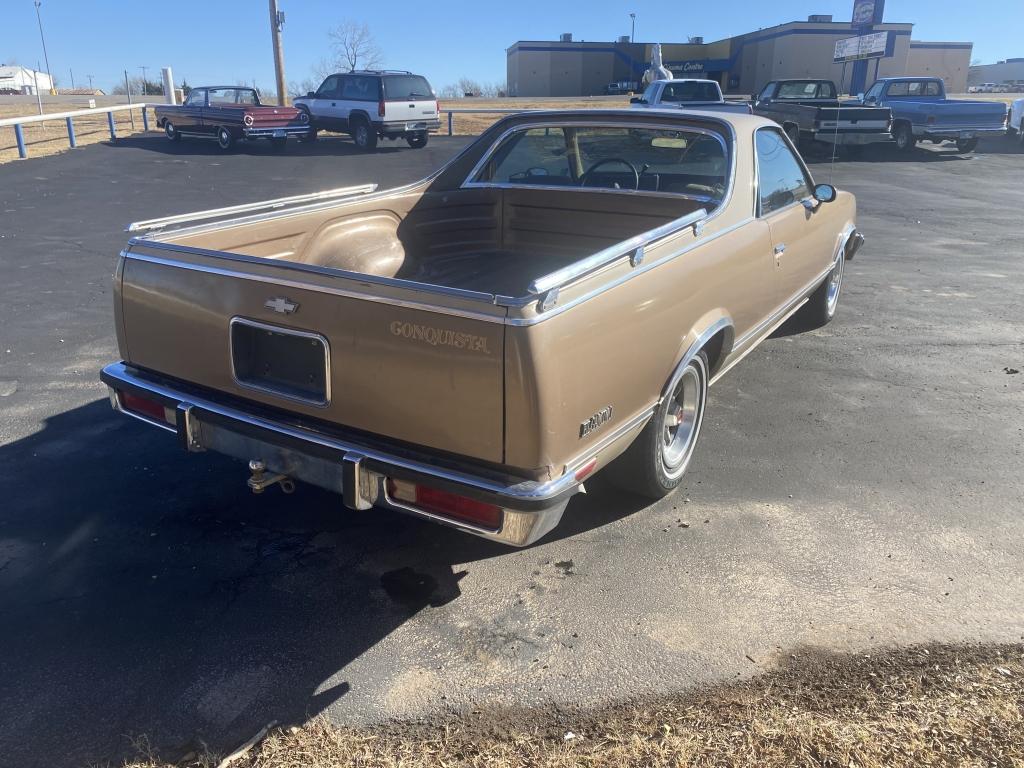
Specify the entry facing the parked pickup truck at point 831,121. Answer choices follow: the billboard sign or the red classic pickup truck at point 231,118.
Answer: the billboard sign

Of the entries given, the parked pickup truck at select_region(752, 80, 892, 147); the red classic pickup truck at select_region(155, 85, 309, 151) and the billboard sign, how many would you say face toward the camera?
1

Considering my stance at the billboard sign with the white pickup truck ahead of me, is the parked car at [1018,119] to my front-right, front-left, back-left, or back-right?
front-left

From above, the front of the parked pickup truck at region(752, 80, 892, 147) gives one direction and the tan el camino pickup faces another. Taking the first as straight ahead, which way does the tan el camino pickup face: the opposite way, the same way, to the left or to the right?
to the right

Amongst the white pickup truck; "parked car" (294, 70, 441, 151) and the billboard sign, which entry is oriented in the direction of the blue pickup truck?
the billboard sign

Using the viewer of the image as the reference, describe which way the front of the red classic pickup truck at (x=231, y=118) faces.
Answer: facing away from the viewer and to the left of the viewer

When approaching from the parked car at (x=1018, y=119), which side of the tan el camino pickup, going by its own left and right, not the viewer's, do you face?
front

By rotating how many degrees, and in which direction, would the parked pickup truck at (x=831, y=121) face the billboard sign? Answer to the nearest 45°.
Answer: approximately 45° to its right

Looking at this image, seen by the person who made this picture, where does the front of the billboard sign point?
facing the viewer

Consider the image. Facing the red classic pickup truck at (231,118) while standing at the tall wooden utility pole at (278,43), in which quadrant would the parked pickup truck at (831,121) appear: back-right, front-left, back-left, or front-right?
front-left

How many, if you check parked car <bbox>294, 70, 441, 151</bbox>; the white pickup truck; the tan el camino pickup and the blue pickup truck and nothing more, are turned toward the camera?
0

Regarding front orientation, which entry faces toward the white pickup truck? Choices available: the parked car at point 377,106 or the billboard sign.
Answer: the billboard sign

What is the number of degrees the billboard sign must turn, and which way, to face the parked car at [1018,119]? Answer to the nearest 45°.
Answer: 0° — it already faces it

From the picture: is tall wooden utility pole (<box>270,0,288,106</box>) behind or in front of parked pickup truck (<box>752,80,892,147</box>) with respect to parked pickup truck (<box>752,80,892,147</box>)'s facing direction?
in front

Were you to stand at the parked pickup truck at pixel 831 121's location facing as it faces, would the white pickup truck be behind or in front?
in front

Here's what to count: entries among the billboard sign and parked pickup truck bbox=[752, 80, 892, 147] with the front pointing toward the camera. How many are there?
1

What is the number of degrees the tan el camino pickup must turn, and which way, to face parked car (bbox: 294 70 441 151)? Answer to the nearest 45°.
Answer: approximately 45° to its left
